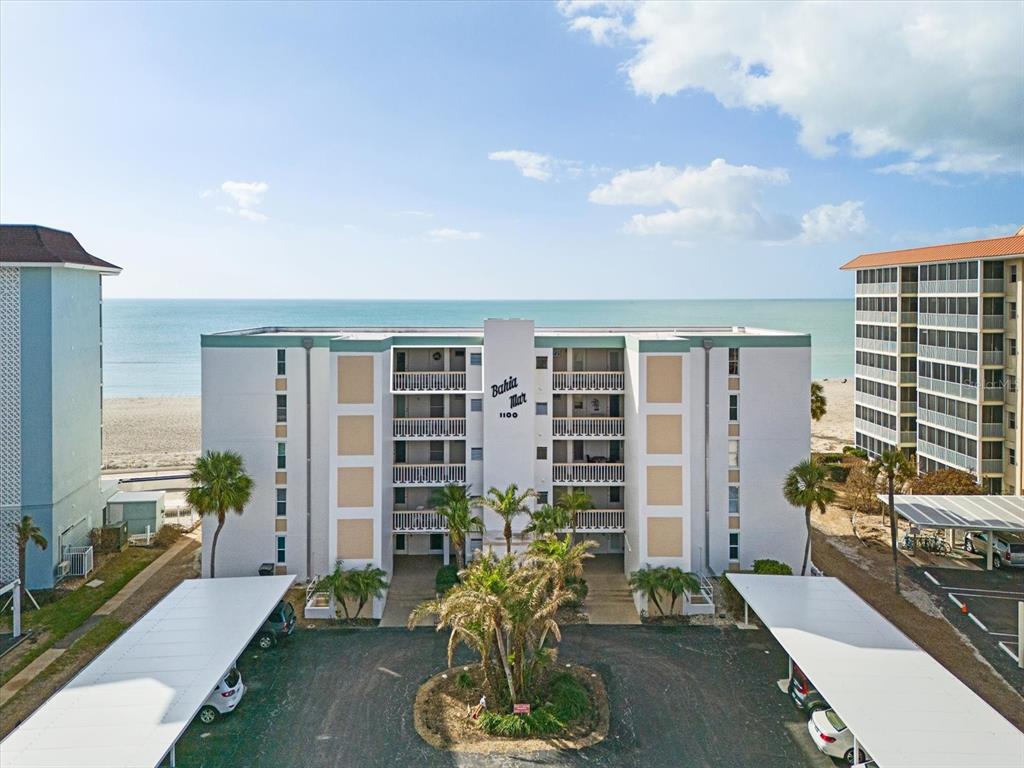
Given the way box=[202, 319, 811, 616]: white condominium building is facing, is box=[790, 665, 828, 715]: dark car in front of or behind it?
in front

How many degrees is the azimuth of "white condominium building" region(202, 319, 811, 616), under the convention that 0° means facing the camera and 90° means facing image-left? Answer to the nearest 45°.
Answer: approximately 0°

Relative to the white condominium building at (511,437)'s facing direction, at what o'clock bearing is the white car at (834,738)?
The white car is roughly at 11 o'clock from the white condominium building.

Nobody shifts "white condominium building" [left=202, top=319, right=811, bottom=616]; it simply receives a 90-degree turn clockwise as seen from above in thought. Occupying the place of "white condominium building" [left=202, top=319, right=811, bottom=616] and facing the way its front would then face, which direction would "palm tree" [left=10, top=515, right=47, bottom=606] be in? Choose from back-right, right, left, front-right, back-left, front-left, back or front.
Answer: front

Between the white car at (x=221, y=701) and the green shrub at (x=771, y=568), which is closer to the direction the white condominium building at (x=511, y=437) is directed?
the white car

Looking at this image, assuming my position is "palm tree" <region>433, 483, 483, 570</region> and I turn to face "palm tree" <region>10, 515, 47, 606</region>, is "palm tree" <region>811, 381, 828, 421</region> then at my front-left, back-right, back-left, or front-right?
back-right

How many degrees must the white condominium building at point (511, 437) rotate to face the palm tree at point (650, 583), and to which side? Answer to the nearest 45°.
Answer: approximately 45° to its left

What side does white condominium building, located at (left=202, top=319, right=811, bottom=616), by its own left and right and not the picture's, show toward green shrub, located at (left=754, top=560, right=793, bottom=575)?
left

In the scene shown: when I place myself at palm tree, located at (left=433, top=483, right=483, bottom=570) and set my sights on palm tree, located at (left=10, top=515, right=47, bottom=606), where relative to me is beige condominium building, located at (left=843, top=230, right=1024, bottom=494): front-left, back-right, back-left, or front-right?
back-right

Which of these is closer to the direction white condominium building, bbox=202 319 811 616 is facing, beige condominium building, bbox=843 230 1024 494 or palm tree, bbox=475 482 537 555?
the palm tree
